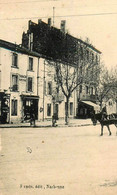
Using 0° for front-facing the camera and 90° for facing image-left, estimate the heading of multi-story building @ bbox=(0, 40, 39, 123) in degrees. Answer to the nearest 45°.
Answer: approximately 315°

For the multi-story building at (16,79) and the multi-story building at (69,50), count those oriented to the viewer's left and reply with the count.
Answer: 0

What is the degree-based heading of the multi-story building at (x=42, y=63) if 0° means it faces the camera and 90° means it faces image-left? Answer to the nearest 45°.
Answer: approximately 315°

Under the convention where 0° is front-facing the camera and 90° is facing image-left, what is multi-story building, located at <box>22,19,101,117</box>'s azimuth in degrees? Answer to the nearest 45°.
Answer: approximately 315°

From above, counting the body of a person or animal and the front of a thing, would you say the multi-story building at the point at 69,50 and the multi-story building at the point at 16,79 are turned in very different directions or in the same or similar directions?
same or similar directions
